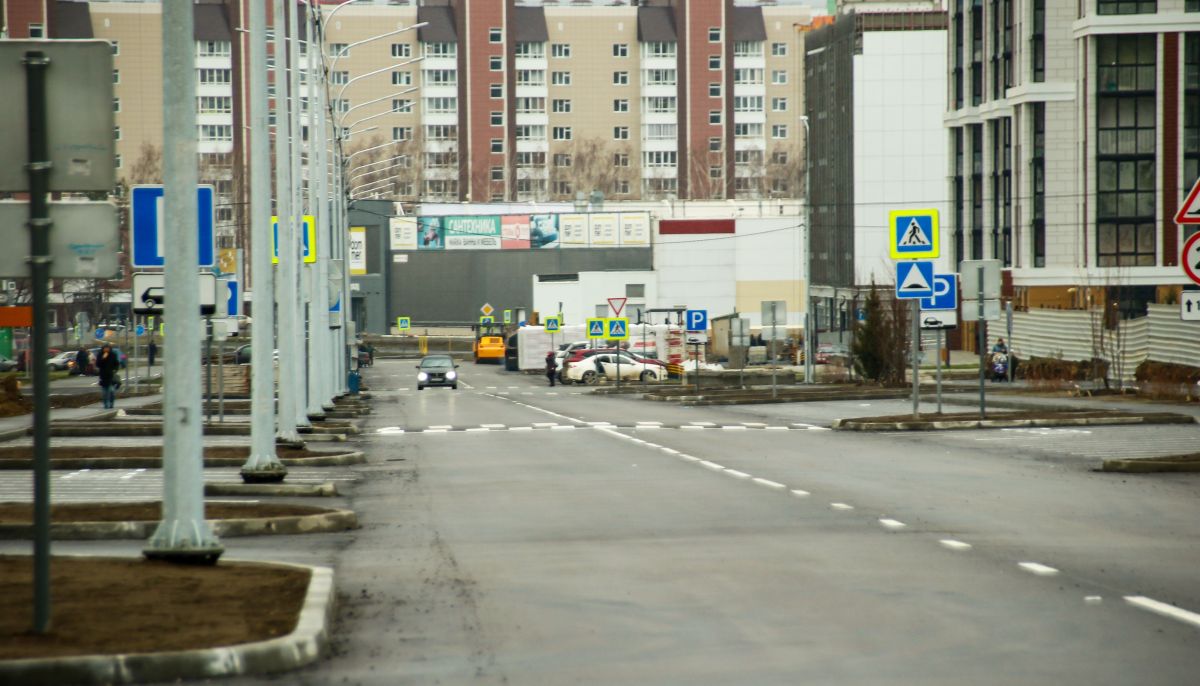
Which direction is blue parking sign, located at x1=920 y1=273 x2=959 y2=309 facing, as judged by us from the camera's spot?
facing the viewer

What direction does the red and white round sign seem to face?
toward the camera

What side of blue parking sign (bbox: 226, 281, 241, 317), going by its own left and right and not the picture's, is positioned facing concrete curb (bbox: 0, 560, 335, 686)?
front

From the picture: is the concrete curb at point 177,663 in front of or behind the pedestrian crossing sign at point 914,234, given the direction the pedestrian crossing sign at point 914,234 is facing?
in front

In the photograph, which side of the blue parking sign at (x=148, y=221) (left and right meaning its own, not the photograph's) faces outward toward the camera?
front

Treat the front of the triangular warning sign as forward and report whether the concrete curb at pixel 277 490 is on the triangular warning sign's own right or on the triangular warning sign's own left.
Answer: on the triangular warning sign's own right

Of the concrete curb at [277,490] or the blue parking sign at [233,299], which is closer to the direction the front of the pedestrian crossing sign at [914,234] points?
the concrete curb

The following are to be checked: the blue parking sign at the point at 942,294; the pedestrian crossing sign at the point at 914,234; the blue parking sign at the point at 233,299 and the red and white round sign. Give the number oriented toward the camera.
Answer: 4

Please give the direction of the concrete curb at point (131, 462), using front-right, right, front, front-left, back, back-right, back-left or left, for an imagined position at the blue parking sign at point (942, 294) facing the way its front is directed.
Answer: front-right

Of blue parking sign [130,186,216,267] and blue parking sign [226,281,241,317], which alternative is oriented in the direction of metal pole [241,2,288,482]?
blue parking sign [226,281,241,317]
